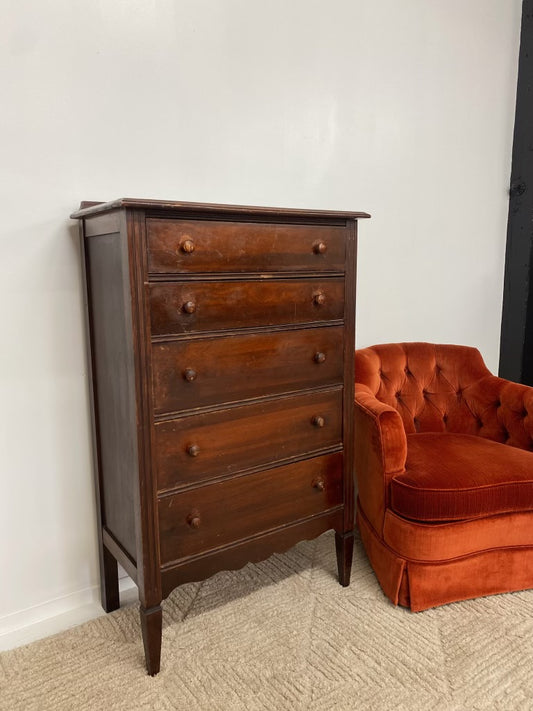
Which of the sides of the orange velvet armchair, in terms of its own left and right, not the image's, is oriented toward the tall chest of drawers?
right

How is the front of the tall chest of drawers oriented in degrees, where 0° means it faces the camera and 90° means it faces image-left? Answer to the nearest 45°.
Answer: approximately 315°

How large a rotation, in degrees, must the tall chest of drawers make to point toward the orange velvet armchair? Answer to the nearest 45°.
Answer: approximately 45° to its left
